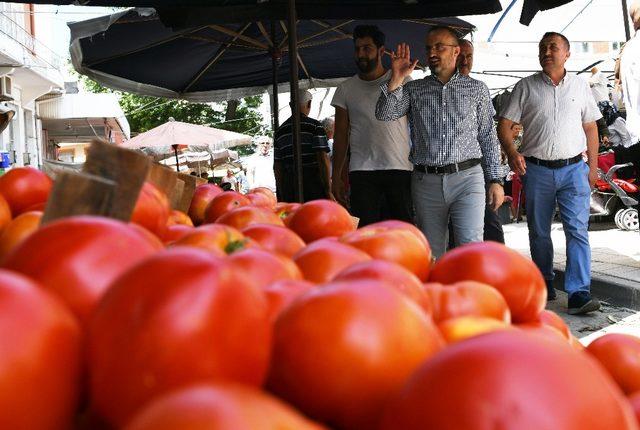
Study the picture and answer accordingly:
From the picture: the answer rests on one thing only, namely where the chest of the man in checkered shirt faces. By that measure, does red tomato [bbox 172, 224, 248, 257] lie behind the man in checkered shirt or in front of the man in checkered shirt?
in front

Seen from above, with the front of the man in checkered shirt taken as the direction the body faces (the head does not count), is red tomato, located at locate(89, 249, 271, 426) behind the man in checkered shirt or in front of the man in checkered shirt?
in front

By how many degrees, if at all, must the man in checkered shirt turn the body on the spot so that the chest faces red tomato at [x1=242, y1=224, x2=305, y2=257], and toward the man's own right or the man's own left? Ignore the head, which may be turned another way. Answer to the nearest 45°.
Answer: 0° — they already face it

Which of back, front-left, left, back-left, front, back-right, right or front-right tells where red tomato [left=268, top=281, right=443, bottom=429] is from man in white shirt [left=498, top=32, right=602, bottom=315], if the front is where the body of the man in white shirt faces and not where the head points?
front

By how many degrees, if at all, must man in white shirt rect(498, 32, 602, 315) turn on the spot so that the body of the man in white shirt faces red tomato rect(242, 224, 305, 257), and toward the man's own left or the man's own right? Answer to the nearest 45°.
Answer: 0° — they already face it

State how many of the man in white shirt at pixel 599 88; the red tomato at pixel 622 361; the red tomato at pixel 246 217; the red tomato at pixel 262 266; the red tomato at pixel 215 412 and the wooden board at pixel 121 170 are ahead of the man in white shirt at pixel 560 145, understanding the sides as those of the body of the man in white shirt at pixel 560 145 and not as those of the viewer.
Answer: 5

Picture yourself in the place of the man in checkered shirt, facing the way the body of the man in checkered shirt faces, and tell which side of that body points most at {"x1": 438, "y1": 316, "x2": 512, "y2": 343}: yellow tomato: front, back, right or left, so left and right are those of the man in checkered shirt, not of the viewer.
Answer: front

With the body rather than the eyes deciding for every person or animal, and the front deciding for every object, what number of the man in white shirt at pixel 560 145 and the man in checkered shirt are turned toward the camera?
2

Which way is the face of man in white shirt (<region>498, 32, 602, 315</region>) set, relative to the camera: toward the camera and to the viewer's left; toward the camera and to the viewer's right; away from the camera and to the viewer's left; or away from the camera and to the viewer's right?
toward the camera and to the viewer's left

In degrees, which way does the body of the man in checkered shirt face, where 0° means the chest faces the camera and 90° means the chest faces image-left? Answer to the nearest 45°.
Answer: approximately 0°

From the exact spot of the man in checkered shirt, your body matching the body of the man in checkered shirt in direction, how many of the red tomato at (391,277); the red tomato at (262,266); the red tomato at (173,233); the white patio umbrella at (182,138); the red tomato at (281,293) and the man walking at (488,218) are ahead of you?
4

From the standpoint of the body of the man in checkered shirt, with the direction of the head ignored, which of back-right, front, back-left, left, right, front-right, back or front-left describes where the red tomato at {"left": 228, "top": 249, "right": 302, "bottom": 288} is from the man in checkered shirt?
front

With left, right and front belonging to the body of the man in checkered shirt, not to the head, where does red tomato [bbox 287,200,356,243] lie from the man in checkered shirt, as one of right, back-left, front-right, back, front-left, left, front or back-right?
front

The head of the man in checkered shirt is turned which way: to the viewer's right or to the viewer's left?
to the viewer's left

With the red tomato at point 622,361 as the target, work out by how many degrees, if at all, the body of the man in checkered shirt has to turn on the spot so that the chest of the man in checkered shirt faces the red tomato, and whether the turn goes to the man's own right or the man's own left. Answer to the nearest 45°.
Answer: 0° — they already face it

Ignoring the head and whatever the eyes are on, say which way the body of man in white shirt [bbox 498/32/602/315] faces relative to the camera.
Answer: toward the camera

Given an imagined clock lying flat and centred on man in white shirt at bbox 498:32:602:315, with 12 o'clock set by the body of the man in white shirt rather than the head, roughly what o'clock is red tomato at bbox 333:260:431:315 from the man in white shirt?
The red tomato is roughly at 12 o'clock from the man in white shirt.
